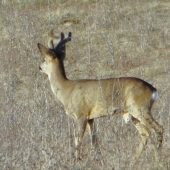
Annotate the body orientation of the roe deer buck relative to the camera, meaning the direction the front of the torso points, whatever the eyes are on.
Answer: to the viewer's left
